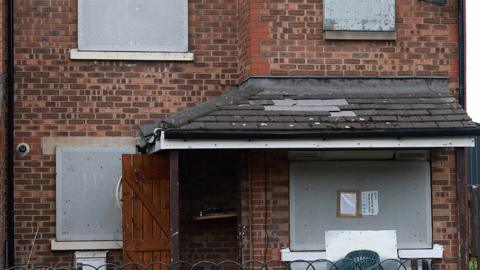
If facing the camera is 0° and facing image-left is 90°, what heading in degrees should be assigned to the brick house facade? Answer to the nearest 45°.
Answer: approximately 0°

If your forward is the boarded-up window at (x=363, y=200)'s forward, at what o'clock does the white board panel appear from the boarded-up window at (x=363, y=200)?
The white board panel is roughly at 12 o'clock from the boarded-up window.

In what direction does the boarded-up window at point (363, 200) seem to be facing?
toward the camera

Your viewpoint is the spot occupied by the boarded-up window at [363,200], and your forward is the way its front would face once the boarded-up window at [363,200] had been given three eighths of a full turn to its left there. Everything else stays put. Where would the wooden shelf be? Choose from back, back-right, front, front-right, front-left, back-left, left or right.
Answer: back-left
